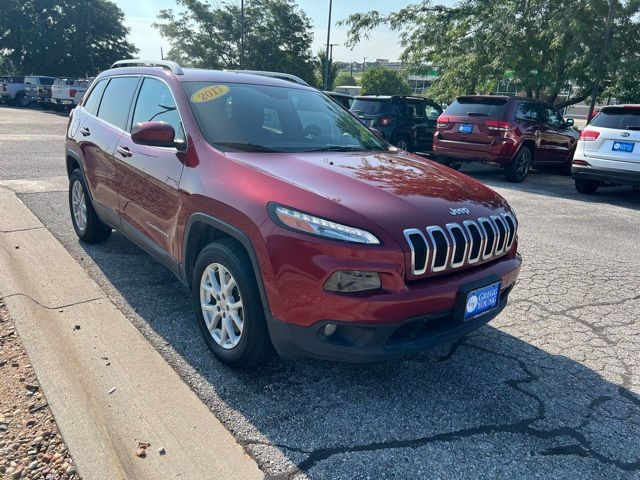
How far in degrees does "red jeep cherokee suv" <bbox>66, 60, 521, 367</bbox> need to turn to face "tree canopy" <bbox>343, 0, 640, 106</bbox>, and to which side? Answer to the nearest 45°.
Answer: approximately 90° to its left

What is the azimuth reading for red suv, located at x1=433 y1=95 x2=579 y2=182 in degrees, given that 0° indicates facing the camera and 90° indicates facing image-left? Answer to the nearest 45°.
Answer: approximately 225°

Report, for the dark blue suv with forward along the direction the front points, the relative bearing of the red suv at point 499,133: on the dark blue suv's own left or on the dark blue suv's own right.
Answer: on the dark blue suv's own right

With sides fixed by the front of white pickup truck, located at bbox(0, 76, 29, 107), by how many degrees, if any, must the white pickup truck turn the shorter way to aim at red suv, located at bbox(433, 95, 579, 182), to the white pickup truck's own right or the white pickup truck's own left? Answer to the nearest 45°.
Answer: approximately 135° to the white pickup truck's own right

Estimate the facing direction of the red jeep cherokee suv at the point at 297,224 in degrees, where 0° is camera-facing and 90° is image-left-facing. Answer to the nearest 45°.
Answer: approximately 315°

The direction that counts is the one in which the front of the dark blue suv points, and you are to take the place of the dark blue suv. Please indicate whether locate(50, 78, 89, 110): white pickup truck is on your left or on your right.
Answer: on your left

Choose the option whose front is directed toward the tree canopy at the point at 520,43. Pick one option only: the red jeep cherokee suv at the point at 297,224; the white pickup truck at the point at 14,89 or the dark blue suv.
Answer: the dark blue suv

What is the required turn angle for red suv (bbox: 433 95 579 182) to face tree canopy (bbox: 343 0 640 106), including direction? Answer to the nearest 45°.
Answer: approximately 45° to its left

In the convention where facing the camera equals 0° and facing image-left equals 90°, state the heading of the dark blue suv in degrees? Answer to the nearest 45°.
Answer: approximately 225°

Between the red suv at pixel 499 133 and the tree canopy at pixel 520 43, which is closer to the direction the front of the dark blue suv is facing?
the tree canopy

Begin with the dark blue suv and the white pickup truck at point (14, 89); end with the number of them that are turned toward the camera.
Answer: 0

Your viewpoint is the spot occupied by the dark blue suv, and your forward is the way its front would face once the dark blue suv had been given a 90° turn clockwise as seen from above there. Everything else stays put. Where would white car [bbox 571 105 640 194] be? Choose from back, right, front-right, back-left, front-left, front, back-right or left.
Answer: front

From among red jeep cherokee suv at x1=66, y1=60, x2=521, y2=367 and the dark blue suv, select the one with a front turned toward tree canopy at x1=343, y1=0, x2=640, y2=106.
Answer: the dark blue suv

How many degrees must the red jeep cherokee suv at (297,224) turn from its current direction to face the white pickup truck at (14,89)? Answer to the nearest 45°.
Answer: approximately 180°
